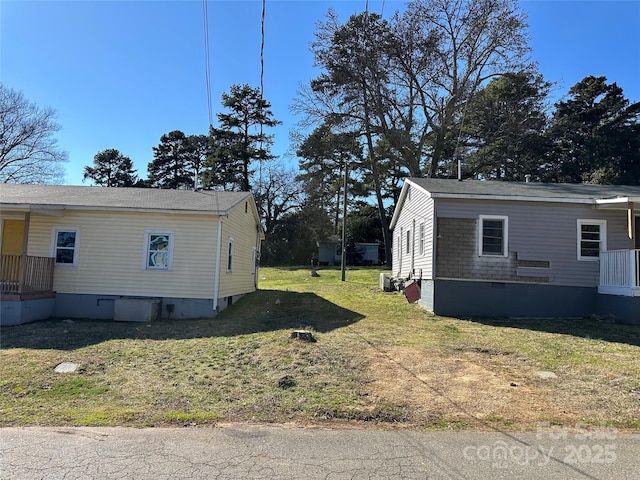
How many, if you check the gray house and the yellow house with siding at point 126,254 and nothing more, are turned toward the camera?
2

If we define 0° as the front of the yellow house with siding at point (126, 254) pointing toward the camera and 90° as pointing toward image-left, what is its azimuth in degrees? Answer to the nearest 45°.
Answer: approximately 0°

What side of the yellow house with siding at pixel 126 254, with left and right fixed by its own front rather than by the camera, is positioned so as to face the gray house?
left

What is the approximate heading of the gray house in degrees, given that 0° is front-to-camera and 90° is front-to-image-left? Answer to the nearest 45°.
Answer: approximately 0°

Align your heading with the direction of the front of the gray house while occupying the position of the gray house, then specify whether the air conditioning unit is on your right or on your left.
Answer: on your right
